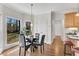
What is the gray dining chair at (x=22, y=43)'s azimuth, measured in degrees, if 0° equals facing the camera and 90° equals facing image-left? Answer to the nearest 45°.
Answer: approximately 225°
